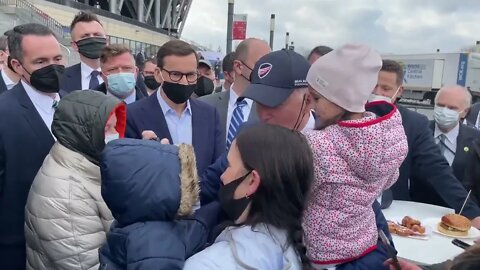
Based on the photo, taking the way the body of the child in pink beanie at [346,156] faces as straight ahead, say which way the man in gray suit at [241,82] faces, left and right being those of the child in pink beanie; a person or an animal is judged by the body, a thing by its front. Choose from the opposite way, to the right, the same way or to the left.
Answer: the opposite way

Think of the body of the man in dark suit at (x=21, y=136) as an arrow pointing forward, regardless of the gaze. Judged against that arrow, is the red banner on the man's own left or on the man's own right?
on the man's own left

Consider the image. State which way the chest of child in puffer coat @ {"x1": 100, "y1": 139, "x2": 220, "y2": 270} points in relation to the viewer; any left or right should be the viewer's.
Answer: facing away from the viewer and to the right of the viewer

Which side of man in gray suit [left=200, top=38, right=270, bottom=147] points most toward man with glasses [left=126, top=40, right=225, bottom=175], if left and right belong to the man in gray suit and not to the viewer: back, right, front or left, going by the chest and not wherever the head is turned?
right

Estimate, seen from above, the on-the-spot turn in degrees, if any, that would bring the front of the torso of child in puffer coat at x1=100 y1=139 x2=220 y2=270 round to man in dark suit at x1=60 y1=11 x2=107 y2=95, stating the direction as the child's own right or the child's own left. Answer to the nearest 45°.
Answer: approximately 45° to the child's own left

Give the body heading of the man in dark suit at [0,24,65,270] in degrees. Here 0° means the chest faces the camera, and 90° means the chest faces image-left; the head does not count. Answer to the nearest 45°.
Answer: approximately 315°

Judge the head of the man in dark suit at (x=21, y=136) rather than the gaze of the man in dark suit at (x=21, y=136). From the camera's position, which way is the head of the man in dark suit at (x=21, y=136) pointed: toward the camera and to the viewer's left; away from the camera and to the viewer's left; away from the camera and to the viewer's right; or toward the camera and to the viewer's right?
toward the camera and to the viewer's right
